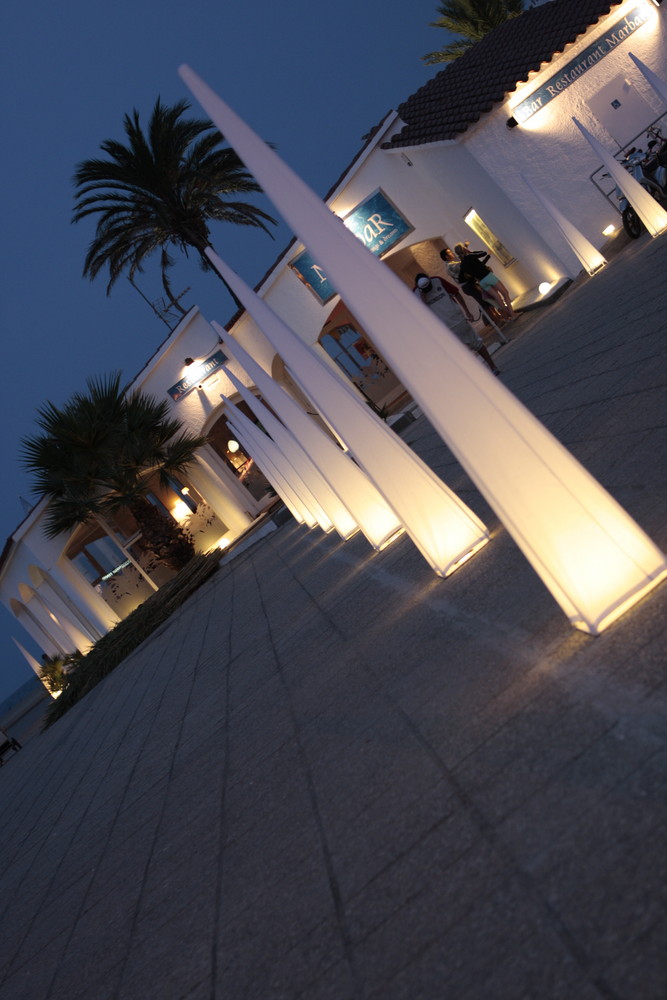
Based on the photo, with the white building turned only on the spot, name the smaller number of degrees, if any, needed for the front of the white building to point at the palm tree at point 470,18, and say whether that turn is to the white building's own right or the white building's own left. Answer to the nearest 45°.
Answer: approximately 180°

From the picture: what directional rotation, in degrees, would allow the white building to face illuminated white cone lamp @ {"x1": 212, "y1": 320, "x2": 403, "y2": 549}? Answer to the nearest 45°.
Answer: approximately 45° to its left

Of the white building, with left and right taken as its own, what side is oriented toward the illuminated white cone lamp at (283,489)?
front

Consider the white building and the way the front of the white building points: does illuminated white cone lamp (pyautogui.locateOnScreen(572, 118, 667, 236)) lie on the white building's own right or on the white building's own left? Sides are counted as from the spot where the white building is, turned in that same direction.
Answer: on the white building's own left

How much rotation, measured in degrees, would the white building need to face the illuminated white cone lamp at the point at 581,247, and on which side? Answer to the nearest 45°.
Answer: approximately 45° to its left

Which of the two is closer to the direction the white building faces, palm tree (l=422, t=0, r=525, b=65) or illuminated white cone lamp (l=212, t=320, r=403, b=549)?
the illuminated white cone lamp

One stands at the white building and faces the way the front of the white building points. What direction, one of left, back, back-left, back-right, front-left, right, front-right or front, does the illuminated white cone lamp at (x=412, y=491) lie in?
front-left

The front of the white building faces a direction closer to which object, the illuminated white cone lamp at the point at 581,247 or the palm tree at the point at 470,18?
the illuminated white cone lamp

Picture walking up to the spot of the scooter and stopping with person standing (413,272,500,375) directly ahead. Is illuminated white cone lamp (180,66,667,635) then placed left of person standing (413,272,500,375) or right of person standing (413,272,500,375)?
left

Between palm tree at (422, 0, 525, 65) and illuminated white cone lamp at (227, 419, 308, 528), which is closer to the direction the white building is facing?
the illuminated white cone lamp
